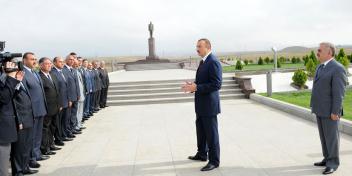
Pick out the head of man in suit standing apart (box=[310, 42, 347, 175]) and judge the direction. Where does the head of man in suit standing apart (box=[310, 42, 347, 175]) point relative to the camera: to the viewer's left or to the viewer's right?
to the viewer's left

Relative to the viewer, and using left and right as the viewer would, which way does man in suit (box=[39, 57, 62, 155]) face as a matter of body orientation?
facing the viewer and to the right of the viewer

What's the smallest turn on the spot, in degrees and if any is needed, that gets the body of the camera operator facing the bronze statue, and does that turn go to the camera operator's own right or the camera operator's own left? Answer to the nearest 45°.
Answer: approximately 90° to the camera operator's own left

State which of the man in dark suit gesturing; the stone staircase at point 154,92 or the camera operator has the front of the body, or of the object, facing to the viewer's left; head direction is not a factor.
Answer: the man in dark suit gesturing

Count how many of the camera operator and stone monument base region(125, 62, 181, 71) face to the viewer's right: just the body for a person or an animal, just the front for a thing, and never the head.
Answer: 1

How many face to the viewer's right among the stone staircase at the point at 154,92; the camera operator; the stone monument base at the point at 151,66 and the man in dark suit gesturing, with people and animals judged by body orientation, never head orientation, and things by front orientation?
1

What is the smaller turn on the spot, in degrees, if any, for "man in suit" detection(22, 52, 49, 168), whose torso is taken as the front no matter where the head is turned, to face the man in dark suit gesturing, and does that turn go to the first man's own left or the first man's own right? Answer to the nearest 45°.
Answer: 0° — they already face them

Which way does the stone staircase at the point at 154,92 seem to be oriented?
toward the camera

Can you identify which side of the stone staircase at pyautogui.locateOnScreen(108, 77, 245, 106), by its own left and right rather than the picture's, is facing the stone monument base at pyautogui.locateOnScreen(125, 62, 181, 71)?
back

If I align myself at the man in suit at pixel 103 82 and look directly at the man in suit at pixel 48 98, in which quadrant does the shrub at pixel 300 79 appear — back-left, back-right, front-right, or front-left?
back-left

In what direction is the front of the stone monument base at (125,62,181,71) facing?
toward the camera

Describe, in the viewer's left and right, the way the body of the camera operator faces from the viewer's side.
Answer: facing to the right of the viewer

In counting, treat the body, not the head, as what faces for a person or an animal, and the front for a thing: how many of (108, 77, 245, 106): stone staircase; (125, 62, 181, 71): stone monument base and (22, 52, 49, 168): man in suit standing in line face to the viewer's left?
0

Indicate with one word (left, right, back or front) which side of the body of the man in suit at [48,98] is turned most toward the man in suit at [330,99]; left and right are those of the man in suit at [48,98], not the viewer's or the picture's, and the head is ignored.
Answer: front

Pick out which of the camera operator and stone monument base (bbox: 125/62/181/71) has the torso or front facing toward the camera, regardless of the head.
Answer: the stone monument base
